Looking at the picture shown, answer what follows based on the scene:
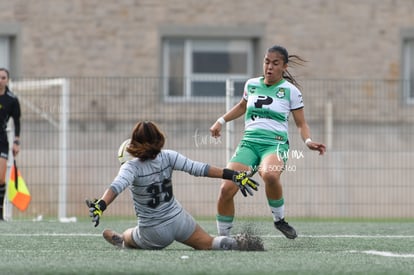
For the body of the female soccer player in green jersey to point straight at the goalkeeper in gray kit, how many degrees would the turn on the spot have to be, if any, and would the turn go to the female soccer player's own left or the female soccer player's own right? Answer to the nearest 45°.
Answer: approximately 45° to the female soccer player's own right

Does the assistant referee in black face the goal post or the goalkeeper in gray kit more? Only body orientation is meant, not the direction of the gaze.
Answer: the goalkeeper in gray kit

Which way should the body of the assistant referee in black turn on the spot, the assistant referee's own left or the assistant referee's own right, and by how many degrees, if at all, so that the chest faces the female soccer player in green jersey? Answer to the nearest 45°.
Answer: approximately 45° to the assistant referee's own left

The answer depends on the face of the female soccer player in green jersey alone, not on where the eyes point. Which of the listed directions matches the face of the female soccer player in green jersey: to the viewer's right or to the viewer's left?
to the viewer's left

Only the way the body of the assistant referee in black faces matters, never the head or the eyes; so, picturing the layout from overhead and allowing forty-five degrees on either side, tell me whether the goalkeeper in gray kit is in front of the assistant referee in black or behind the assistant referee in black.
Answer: in front

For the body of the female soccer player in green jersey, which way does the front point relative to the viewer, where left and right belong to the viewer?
facing the viewer

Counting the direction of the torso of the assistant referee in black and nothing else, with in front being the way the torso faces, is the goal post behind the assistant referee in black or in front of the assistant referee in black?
behind

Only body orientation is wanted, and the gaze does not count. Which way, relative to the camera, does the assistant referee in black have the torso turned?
toward the camera

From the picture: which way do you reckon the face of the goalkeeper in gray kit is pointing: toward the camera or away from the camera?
away from the camera

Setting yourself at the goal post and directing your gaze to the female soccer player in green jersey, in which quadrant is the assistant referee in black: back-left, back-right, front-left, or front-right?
front-right

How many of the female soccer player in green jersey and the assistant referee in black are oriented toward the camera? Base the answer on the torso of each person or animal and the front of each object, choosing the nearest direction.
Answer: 2

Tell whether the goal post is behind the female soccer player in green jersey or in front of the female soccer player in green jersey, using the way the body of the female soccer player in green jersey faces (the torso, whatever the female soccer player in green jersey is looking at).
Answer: behind

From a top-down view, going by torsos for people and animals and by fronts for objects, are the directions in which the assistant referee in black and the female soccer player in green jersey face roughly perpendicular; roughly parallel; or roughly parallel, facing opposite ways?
roughly parallel
